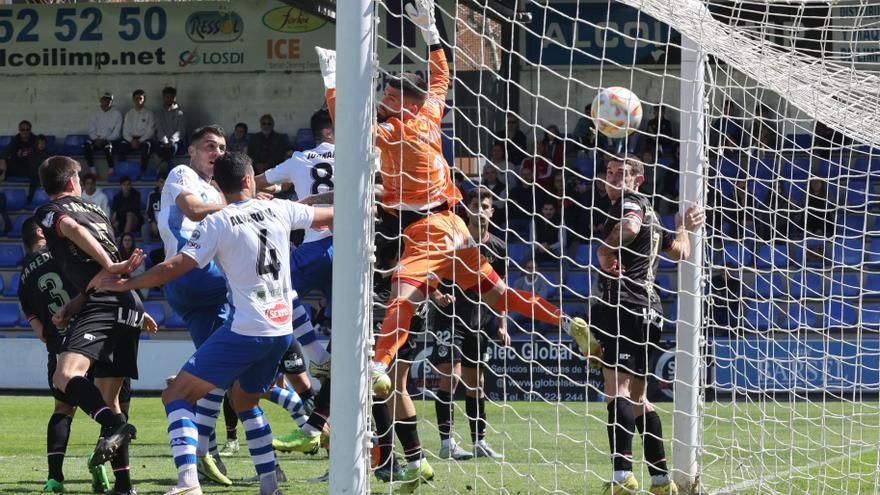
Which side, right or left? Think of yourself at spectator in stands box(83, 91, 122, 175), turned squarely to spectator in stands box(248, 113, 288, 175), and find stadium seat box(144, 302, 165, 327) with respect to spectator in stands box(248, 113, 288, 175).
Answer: right

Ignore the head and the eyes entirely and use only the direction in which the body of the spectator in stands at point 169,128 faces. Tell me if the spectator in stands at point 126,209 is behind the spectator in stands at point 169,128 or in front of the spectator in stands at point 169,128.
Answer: in front

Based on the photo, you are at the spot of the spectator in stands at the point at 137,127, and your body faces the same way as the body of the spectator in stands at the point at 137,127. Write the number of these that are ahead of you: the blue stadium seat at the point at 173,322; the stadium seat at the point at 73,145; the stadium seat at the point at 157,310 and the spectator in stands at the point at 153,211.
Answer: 3

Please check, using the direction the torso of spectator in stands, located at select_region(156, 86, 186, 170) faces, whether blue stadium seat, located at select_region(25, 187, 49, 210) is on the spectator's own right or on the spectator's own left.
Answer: on the spectator's own right

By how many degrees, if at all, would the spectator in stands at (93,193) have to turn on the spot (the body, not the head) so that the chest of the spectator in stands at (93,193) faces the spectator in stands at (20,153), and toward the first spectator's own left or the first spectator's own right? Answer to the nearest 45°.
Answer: approximately 135° to the first spectator's own right

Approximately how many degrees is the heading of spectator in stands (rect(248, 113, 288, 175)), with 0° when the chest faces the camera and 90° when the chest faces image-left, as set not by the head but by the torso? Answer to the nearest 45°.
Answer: approximately 0°

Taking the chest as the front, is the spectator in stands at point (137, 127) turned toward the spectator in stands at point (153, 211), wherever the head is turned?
yes

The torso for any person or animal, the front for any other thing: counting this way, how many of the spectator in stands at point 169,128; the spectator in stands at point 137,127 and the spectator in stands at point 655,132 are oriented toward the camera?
3

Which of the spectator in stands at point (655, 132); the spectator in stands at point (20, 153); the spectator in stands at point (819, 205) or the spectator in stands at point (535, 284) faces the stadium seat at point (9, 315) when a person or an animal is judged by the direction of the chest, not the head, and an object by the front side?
the spectator in stands at point (20, 153)

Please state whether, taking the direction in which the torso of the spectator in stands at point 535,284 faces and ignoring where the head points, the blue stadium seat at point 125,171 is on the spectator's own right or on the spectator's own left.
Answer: on the spectator's own right

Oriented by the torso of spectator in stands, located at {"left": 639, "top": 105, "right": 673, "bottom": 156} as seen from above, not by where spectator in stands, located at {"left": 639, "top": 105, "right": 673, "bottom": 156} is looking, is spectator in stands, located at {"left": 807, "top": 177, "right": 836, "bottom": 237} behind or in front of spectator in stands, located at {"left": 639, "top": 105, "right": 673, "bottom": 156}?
in front

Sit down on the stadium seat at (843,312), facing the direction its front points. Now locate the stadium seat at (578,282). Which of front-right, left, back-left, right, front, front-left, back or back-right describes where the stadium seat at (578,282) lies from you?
back-right

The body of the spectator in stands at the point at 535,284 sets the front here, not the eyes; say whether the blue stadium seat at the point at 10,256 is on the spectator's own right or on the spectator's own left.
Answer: on the spectator's own right
